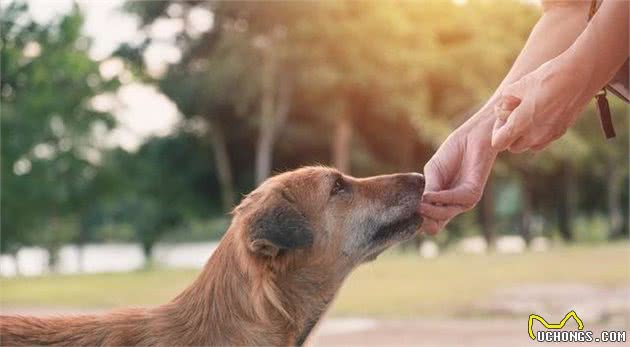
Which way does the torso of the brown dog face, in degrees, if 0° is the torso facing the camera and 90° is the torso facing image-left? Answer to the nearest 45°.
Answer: approximately 270°
